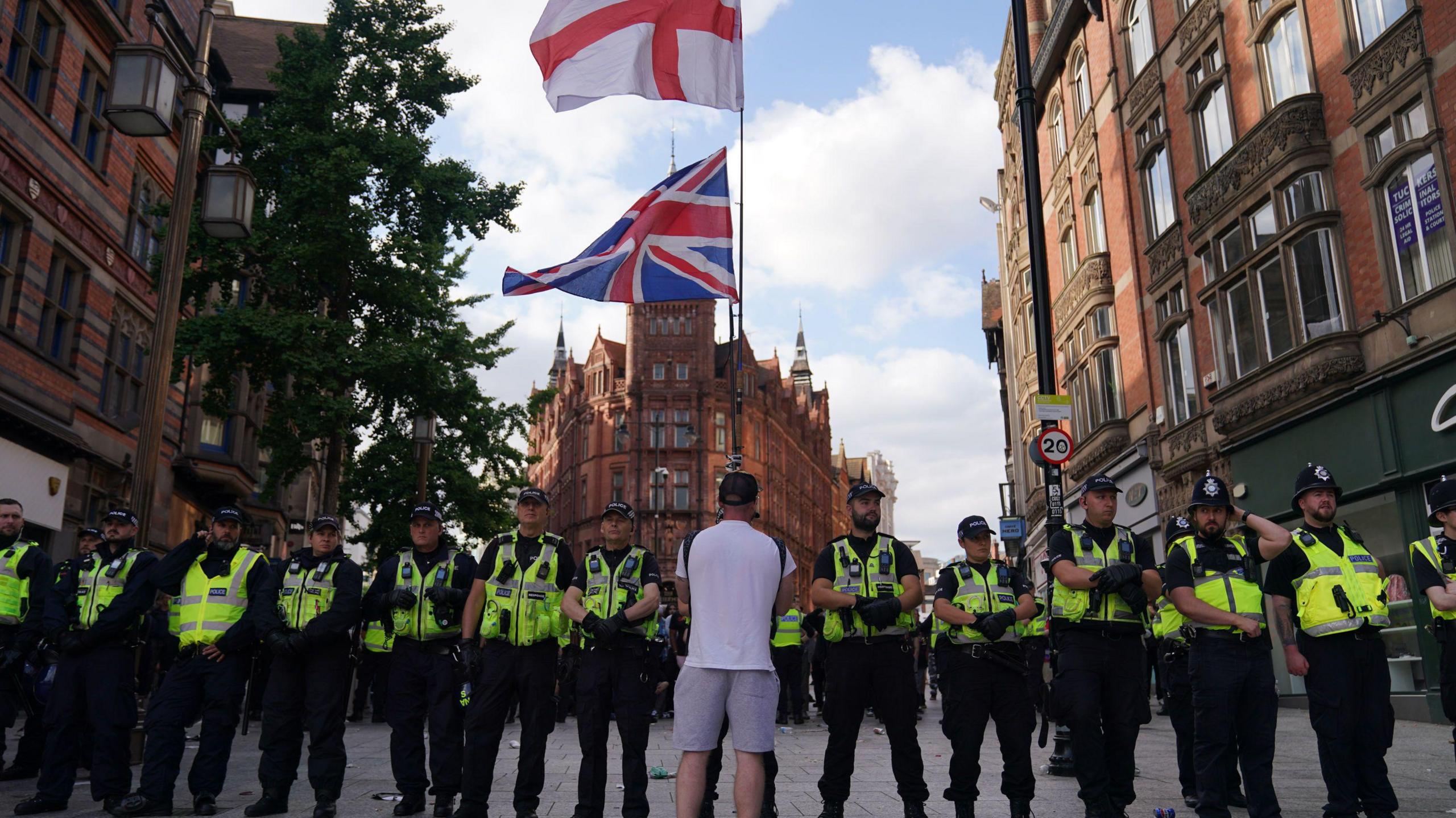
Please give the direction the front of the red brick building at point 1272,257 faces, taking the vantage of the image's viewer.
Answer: facing the viewer and to the left of the viewer

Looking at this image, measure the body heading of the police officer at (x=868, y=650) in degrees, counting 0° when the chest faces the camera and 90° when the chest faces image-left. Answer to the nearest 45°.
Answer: approximately 0°

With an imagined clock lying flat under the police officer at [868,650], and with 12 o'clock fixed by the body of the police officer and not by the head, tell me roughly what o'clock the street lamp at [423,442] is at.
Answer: The street lamp is roughly at 5 o'clock from the police officer.

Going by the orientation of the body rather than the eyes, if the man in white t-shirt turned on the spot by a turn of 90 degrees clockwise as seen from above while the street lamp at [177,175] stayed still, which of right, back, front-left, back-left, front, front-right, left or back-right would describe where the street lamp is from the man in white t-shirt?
back-left

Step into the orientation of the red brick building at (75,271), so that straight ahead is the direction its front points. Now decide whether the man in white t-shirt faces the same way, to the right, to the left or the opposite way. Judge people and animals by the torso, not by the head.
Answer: to the left

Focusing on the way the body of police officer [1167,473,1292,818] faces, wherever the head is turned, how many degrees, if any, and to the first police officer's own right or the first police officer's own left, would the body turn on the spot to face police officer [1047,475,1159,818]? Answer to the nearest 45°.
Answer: approximately 90° to the first police officer's own right

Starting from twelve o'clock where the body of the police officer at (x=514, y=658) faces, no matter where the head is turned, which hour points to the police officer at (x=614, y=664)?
the police officer at (x=614, y=664) is roughly at 10 o'clock from the police officer at (x=514, y=658).

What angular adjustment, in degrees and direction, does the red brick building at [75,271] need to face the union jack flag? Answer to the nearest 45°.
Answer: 0° — it already faces it

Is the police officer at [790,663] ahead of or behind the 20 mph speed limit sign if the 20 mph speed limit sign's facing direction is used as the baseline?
behind

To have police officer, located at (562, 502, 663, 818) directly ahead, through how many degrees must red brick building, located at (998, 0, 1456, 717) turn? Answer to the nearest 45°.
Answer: approximately 45° to its left

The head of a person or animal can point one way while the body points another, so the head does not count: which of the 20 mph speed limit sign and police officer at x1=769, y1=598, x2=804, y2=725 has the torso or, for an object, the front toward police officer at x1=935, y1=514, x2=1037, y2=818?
the 20 mph speed limit sign

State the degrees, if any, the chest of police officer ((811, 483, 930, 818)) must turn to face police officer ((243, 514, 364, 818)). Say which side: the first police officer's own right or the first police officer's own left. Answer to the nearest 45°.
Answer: approximately 90° to the first police officer's own right

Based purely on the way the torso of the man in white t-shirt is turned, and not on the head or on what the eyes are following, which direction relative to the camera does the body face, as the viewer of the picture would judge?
away from the camera

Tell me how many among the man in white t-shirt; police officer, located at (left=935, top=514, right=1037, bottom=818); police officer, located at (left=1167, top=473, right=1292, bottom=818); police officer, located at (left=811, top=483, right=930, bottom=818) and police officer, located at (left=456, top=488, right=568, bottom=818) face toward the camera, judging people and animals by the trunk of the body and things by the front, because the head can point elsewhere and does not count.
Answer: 4

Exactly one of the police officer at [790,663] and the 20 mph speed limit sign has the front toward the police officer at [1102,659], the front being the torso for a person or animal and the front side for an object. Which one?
the 20 mph speed limit sign

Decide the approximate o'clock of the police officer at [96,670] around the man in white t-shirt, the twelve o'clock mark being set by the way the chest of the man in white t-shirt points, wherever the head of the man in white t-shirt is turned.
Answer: The police officer is roughly at 10 o'clock from the man in white t-shirt.

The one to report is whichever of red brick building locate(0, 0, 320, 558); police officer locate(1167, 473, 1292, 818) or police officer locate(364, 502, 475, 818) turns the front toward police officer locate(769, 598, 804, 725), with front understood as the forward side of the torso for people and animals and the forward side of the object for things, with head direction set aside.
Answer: the red brick building

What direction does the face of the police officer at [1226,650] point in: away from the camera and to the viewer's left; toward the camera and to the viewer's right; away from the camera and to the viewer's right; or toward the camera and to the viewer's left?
toward the camera and to the viewer's left
